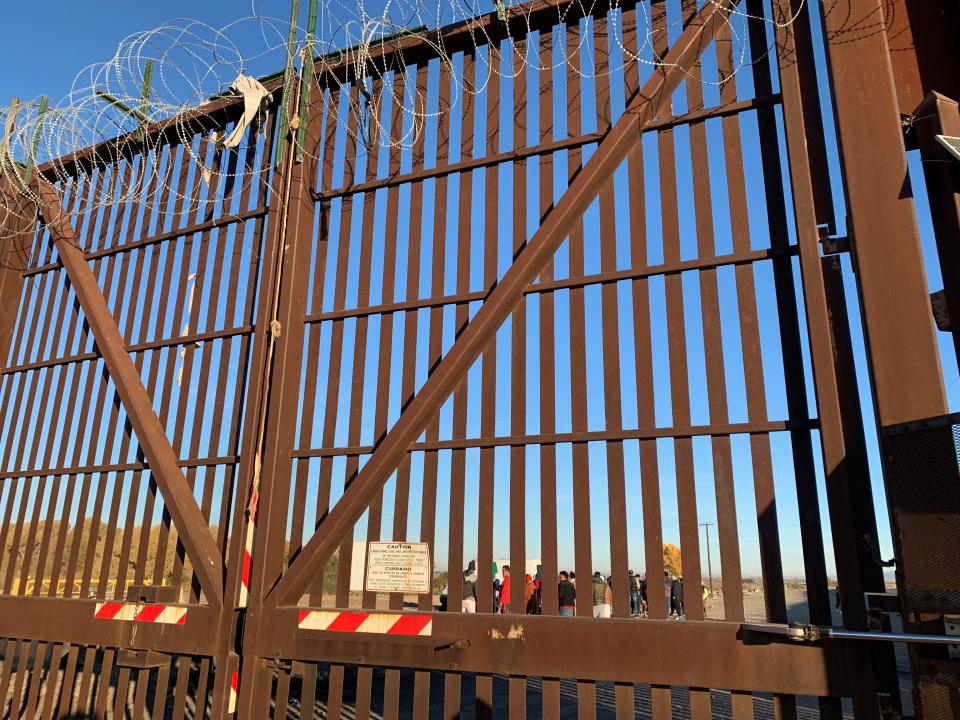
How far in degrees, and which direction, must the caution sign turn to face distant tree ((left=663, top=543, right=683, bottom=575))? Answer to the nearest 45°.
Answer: approximately 135° to its left

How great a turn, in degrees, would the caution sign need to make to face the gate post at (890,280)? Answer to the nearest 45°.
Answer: approximately 45° to its left

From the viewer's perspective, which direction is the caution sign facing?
toward the camera

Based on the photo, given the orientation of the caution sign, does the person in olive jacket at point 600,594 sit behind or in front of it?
behind
